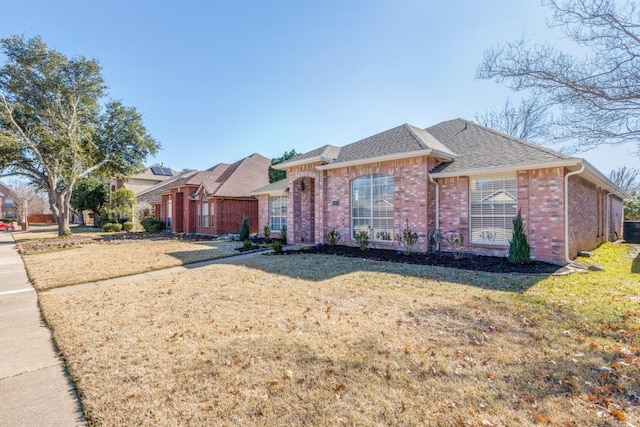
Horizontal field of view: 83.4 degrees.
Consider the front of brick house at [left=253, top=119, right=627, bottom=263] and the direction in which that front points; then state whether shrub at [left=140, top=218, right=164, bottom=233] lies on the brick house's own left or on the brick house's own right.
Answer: on the brick house's own right

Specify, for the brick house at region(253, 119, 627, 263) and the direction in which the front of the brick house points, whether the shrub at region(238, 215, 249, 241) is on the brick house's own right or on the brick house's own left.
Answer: on the brick house's own right

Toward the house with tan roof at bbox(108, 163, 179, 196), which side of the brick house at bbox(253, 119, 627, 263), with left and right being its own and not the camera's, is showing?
right

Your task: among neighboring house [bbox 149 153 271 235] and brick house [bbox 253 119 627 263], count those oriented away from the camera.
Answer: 0

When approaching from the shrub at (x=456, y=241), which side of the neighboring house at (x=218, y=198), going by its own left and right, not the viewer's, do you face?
left

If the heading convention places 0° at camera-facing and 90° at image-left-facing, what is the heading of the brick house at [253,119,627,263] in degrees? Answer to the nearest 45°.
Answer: approximately 45°

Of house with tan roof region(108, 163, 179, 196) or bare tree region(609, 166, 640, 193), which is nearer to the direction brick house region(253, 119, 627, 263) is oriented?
the house with tan roof

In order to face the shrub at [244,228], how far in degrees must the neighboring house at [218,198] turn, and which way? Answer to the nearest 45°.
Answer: approximately 45° to its left

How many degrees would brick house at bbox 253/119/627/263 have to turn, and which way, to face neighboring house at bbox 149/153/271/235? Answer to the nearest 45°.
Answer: approximately 90° to its right

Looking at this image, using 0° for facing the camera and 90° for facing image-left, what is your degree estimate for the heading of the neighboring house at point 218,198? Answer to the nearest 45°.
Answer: approximately 45°

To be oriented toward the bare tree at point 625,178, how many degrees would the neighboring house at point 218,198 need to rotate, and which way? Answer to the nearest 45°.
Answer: approximately 135° to its left

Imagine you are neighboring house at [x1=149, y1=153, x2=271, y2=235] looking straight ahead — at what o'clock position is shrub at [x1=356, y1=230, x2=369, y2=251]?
The shrub is roughly at 10 o'clock from the neighboring house.

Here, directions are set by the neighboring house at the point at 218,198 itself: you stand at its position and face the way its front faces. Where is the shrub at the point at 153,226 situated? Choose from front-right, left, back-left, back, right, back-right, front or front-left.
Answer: right

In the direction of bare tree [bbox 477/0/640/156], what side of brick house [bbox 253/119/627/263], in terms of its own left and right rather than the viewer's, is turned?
left
